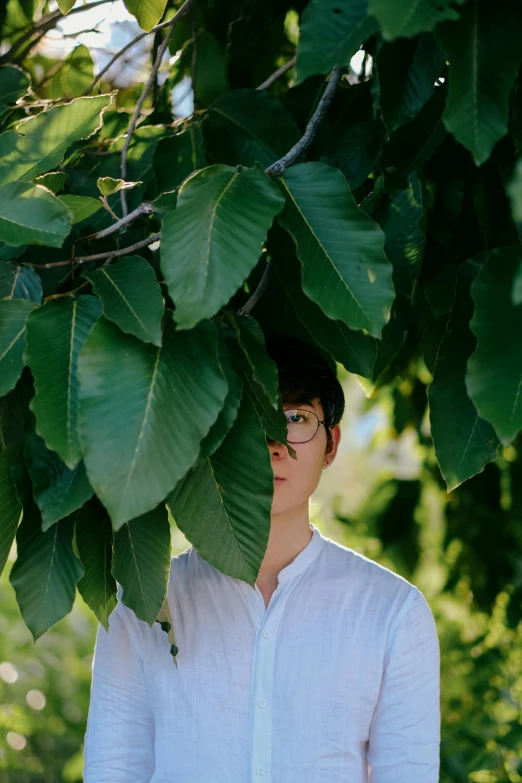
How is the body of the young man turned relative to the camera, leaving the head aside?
toward the camera
